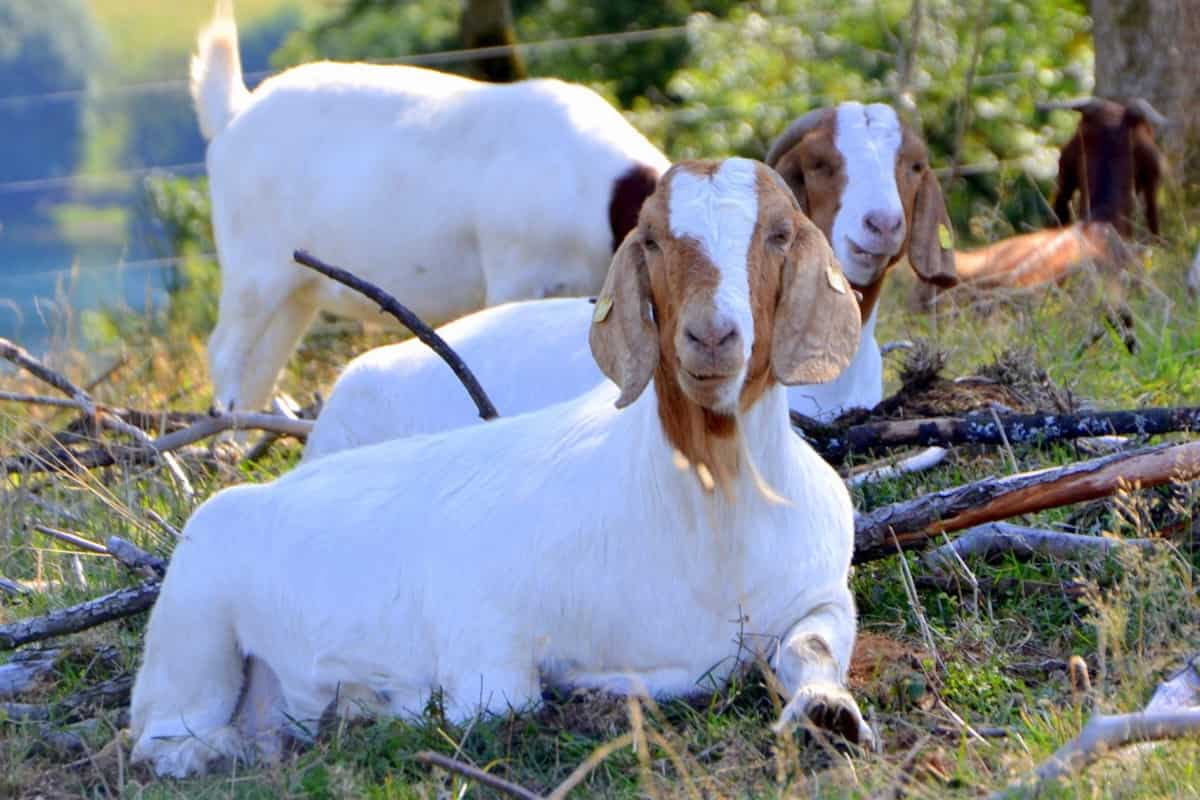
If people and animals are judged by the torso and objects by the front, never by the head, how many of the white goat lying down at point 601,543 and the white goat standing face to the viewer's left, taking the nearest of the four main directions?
0

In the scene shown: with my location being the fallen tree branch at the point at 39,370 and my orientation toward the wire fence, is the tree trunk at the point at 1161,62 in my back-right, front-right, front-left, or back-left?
front-right

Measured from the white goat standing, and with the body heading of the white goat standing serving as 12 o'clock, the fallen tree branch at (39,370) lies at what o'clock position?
The fallen tree branch is roughly at 4 o'clock from the white goat standing.

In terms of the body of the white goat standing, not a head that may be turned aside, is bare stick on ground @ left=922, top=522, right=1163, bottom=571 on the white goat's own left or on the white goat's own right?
on the white goat's own right

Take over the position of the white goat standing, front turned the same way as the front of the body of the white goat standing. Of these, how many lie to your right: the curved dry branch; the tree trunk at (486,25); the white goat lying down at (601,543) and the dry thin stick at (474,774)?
3

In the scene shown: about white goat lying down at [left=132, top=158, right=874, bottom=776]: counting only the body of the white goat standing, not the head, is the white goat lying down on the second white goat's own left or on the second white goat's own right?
on the second white goat's own right

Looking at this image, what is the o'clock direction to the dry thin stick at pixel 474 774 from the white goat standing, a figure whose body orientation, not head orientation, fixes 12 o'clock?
The dry thin stick is roughly at 3 o'clock from the white goat standing.

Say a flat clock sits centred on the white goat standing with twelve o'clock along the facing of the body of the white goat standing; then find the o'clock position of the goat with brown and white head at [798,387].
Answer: The goat with brown and white head is roughly at 2 o'clock from the white goat standing.

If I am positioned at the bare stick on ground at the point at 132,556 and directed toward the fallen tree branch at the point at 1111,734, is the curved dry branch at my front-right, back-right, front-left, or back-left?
front-left

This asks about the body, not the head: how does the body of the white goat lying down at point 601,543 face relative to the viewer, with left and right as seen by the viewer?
facing the viewer and to the right of the viewer

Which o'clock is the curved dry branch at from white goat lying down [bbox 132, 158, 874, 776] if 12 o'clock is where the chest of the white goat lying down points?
The curved dry branch is roughly at 7 o'clock from the white goat lying down.

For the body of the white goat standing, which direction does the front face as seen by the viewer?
to the viewer's right

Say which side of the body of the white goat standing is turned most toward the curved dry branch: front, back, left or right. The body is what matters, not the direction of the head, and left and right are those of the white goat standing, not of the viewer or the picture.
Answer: right

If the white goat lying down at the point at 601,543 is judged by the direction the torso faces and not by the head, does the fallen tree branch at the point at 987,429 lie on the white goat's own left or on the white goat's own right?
on the white goat's own left

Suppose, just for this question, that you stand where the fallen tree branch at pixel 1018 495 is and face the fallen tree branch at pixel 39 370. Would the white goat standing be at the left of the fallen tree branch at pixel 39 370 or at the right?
right

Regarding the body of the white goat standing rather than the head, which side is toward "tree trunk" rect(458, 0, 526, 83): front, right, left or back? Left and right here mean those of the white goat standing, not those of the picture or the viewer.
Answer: left
